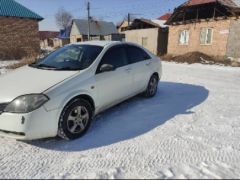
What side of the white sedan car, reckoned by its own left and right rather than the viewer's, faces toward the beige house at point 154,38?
back

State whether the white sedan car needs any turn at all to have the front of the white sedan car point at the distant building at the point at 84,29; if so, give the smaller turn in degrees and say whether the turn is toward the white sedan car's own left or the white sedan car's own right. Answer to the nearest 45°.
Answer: approximately 135° to the white sedan car's own right

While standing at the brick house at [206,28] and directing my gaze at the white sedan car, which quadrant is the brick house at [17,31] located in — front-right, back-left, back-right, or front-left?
front-right

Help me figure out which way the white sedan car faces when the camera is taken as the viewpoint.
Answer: facing the viewer and to the left of the viewer

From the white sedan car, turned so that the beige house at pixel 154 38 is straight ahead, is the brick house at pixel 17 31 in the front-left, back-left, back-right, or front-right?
front-left

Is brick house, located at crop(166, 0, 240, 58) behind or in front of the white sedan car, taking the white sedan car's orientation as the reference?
behind

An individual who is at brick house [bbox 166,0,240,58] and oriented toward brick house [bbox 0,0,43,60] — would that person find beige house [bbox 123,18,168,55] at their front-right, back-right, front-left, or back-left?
front-right

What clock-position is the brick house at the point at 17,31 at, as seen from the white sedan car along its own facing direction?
The brick house is roughly at 4 o'clock from the white sedan car.
